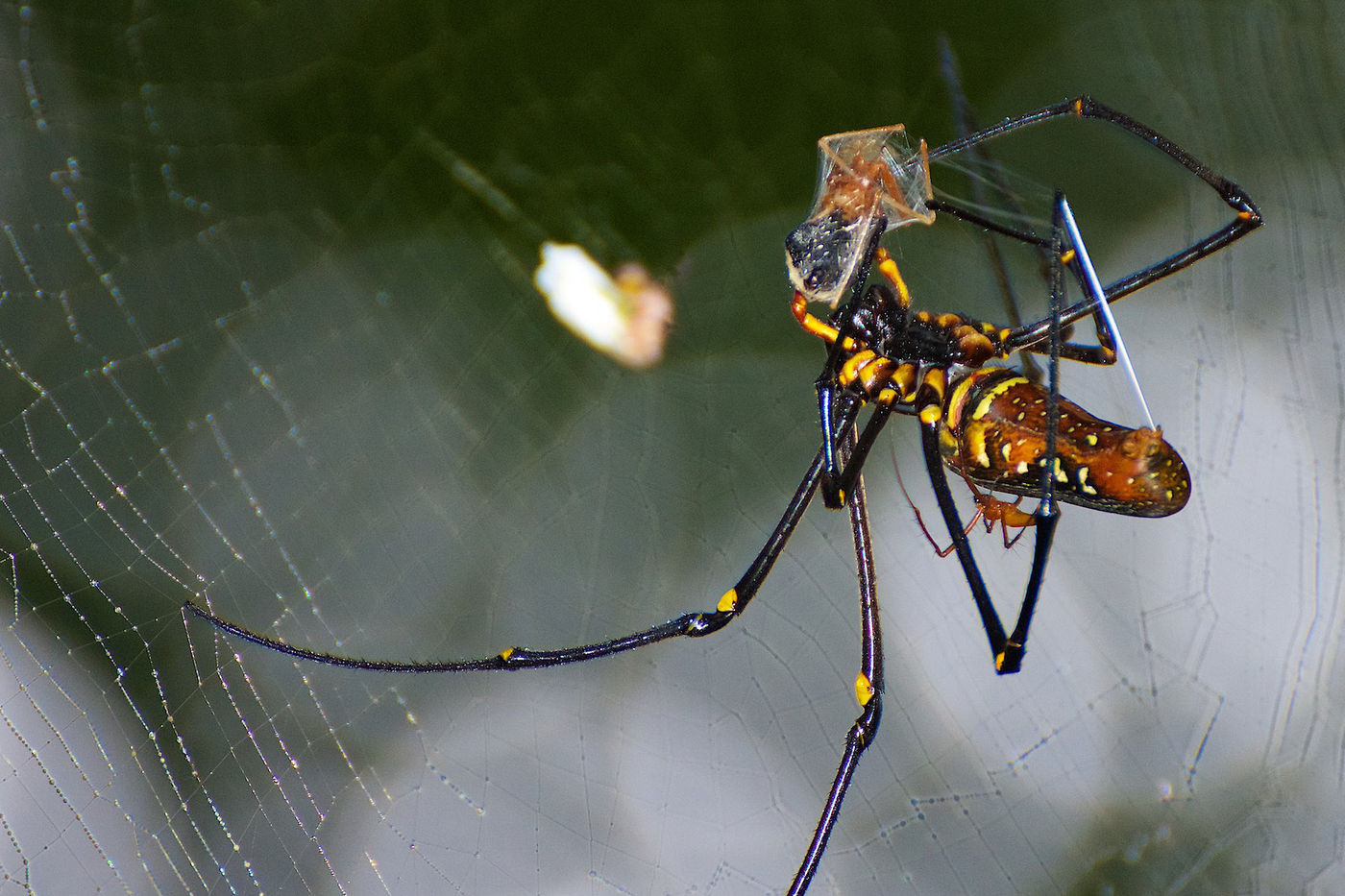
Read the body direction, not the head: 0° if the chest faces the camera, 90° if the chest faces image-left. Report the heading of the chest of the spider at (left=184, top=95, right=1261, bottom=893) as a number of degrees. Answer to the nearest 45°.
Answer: approximately 90°
